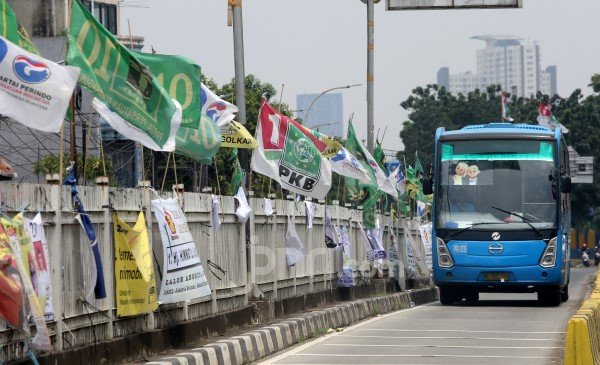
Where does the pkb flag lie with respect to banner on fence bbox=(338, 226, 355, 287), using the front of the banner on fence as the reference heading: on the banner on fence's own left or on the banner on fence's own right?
on the banner on fence's own right

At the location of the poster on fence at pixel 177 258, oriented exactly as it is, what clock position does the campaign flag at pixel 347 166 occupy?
The campaign flag is roughly at 8 o'clock from the poster on fence.

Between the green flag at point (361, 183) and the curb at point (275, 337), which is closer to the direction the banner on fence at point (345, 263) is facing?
the curb

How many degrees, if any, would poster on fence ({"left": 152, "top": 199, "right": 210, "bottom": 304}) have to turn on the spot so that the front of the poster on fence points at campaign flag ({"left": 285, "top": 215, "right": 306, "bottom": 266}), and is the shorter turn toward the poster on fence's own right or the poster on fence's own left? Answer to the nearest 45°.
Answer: approximately 135° to the poster on fence's own left

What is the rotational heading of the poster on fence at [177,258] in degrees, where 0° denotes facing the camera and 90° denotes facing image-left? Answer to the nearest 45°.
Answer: approximately 315°

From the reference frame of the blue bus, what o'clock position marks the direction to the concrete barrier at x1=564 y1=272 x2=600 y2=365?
The concrete barrier is roughly at 12 o'clock from the blue bus.

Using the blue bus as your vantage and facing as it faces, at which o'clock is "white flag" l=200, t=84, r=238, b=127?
The white flag is roughly at 1 o'clock from the blue bus.

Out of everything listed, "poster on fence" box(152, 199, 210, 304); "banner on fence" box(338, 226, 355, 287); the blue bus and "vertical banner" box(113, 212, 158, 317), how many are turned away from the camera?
0

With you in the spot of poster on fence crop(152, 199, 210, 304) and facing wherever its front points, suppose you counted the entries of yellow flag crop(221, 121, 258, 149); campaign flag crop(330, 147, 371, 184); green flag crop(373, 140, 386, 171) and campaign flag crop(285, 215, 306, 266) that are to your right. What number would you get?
0

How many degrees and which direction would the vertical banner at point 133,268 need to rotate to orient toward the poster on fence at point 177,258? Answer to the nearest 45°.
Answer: approximately 90° to its left

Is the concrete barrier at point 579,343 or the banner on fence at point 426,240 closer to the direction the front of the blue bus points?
the concrete barrier

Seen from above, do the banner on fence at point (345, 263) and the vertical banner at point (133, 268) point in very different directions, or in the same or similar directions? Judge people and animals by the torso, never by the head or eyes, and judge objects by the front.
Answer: same or similar directions

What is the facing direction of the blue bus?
toward the camera

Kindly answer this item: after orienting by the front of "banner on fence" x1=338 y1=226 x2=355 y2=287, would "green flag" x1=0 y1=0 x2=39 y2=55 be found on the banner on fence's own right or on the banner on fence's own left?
on the banner on fence's own right

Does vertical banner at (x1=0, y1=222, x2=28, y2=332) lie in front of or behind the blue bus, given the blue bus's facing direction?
in front

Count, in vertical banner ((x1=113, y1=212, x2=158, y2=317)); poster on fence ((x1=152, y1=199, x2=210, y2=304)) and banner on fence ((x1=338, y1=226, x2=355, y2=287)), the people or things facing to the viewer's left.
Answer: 0

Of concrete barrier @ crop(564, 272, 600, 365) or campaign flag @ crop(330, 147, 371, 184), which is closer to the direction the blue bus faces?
the concrete barrier
